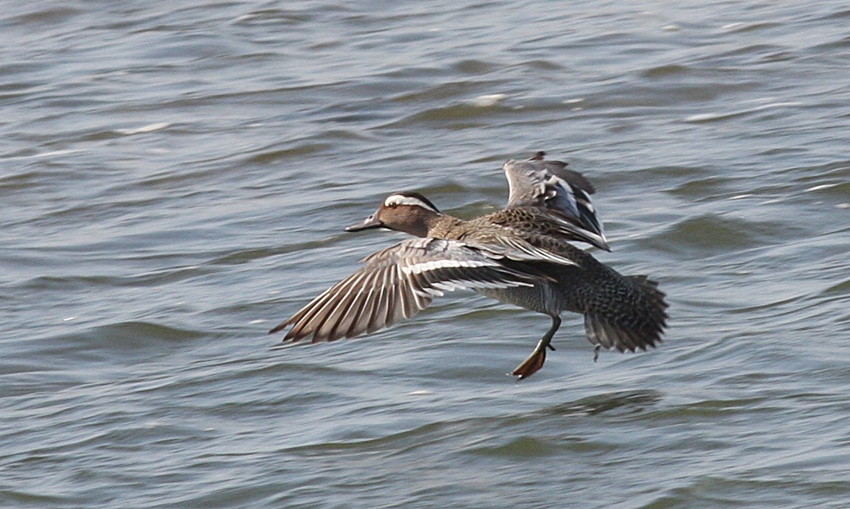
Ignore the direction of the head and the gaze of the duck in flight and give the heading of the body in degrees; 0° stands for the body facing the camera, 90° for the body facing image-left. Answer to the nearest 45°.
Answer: approximately 90°
